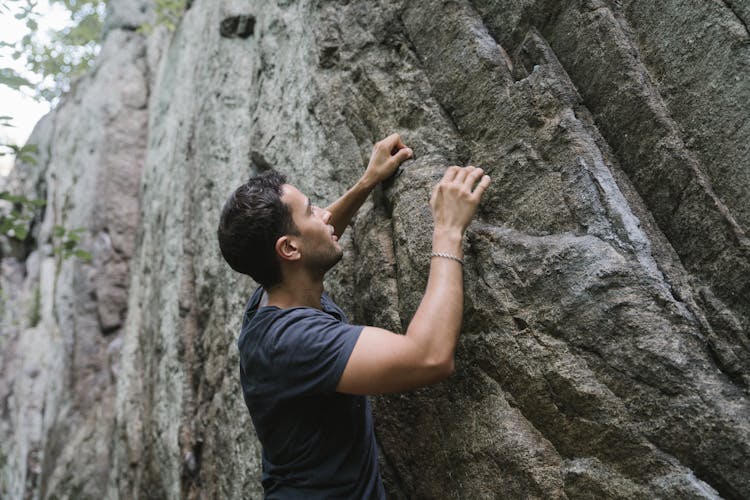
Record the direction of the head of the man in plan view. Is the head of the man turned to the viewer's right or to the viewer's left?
to the viewer's right

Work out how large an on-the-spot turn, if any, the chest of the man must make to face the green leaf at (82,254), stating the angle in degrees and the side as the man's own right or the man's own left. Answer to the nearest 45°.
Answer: approximately 135° to the man's own left

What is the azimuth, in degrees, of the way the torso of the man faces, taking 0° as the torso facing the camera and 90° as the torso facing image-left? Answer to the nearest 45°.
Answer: approximately 270°
